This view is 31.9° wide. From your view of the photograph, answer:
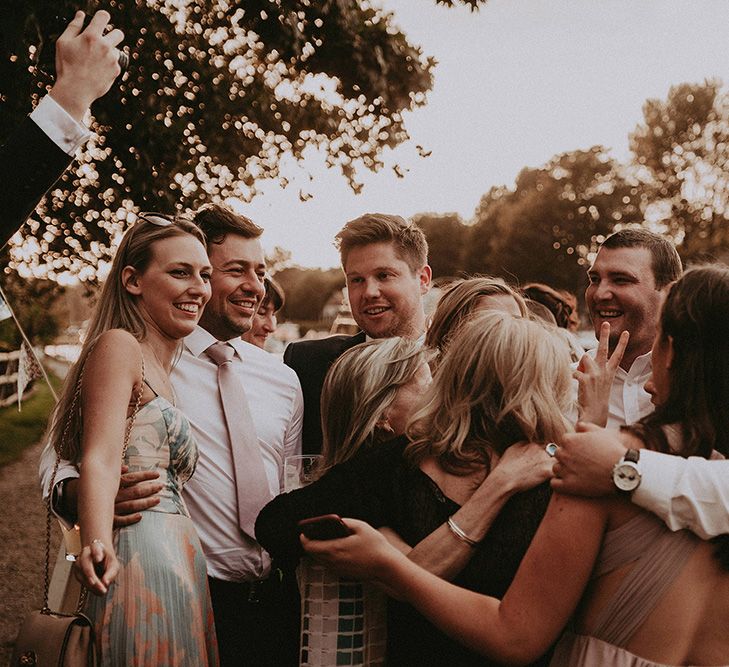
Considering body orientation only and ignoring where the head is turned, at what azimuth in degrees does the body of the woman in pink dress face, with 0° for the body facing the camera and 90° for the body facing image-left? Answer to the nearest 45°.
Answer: approximately 135°

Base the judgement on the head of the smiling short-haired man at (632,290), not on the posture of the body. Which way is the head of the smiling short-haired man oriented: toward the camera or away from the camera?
toward the camera

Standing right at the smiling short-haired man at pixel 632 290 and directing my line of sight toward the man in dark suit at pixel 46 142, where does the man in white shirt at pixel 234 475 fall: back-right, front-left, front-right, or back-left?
front-right

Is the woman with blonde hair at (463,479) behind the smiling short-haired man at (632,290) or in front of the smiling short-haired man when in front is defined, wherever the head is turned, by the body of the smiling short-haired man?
in front

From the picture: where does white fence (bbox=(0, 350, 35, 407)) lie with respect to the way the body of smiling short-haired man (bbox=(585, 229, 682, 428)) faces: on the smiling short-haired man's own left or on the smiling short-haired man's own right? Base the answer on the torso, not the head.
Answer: on the smiling short-haired man's own right

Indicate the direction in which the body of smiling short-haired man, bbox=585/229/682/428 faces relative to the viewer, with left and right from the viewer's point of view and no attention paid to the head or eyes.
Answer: facing the viewer and to the left of the viewer

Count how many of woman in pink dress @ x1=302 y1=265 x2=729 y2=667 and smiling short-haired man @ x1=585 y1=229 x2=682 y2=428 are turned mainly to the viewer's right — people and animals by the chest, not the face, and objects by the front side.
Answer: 0

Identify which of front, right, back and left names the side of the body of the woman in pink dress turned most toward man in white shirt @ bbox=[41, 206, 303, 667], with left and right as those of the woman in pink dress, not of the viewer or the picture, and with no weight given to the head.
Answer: front

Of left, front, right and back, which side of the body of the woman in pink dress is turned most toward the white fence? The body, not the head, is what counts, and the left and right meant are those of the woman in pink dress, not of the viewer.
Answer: front

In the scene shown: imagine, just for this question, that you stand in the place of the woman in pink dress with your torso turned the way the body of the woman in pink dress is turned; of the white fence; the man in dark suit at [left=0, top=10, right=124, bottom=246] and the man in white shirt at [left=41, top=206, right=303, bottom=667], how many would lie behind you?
0

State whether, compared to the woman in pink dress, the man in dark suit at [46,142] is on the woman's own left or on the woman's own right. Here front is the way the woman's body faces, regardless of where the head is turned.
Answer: on the woman's own left
